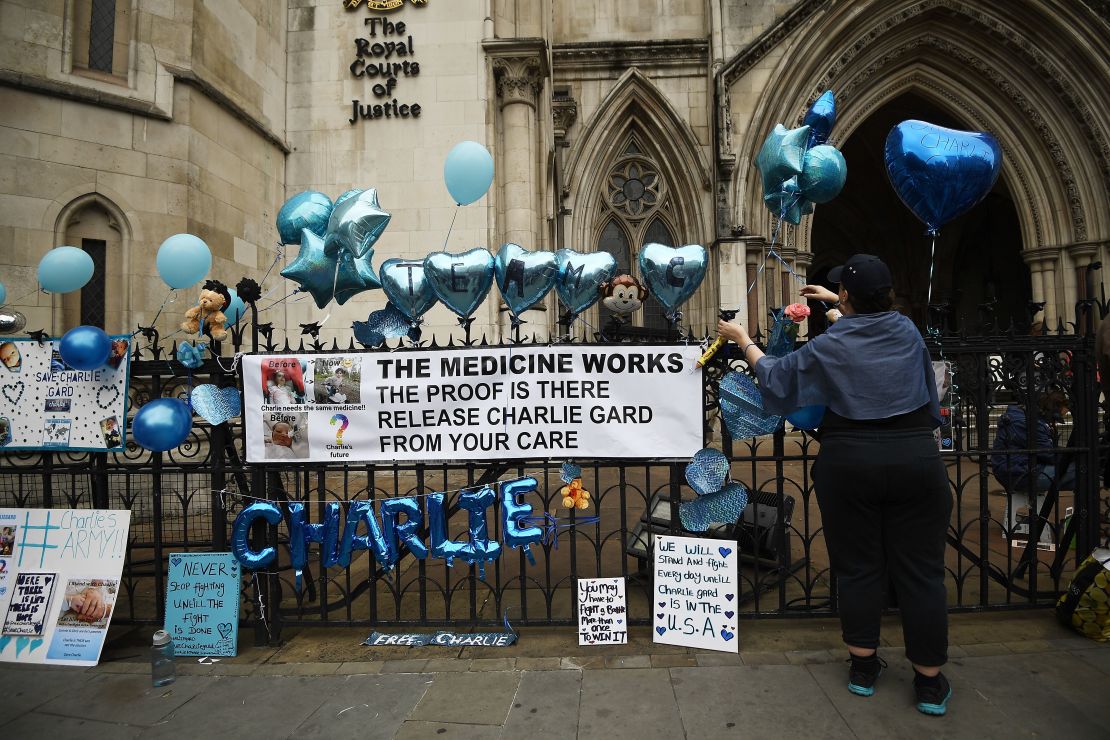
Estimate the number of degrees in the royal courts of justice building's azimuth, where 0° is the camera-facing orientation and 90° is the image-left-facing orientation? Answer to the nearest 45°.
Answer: approximately 0°

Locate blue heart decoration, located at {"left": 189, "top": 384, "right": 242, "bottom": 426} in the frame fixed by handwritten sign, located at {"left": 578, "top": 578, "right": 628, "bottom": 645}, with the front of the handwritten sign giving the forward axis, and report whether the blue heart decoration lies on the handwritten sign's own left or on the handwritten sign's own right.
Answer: on the handwritten sign's own right

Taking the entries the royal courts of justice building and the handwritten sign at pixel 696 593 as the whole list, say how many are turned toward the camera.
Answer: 2

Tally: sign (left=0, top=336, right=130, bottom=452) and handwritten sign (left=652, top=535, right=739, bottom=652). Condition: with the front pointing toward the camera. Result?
2

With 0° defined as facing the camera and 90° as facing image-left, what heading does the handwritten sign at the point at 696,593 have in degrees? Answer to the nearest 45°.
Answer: approximately 0°

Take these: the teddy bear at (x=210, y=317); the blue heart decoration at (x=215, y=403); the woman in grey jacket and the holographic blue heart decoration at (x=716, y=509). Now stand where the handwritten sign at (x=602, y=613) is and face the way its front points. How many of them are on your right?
2

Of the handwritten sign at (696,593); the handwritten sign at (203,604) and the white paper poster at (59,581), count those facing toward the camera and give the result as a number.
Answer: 3

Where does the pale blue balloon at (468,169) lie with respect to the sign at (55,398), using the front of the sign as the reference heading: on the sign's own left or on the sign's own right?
on the sign's own left

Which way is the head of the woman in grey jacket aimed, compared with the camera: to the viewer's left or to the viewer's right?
to the viewer's left
